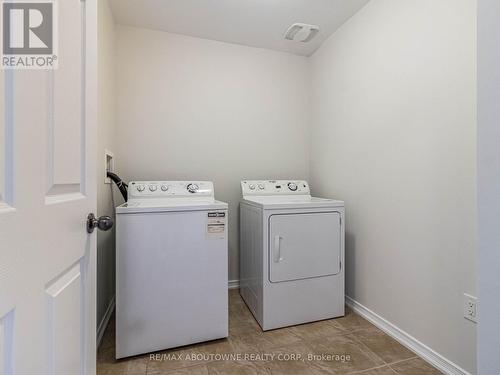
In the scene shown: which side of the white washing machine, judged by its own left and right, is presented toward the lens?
front

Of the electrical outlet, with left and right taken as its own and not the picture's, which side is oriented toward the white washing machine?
front

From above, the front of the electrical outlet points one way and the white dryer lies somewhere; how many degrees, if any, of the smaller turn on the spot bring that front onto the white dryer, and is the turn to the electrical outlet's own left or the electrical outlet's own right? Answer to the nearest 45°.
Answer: approximately 45° to the electrical outlet's own right

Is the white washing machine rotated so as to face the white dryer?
no

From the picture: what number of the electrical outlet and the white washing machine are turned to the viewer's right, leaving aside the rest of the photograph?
0

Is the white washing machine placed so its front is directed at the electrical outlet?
no

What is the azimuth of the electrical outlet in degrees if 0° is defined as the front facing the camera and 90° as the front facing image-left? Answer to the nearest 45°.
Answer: approximately 45°

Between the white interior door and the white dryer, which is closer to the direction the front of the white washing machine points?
the white interior door

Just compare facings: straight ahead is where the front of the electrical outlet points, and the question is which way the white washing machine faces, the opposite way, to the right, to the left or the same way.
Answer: to the left

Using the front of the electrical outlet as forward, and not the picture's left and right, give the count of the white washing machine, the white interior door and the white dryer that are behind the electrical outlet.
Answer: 0

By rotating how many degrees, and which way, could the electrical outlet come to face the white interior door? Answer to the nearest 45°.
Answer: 0° — it already faces it

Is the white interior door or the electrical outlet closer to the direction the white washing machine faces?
the white interior door

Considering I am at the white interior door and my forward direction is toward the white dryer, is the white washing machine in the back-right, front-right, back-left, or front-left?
front-left
